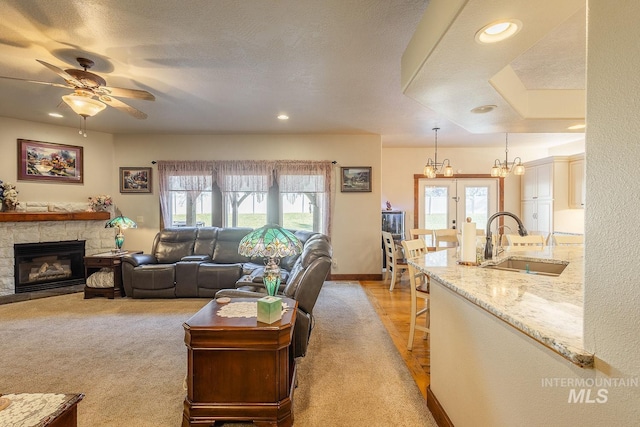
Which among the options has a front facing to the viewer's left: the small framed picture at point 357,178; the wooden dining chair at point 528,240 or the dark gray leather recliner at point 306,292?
the dark gray leather recliner

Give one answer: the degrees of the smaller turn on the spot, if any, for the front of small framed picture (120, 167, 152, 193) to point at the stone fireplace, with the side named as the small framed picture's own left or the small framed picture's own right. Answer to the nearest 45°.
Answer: approximately 90° to the small framed picture's own right

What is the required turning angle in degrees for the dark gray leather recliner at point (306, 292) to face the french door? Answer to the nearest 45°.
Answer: approximately 135° to its right

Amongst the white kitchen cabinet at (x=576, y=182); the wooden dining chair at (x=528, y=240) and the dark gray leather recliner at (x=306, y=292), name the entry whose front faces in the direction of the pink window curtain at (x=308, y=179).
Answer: the white kitchen cabinet

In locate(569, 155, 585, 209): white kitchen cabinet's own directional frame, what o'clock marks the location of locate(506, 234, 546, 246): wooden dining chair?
The wooden dining chair is roughly at 11 o'clock from the white kitchen cabinet.

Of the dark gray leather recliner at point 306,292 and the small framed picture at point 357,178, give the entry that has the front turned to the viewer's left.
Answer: the dark gray leather recliner

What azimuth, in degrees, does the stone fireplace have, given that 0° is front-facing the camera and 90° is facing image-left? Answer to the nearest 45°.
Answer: approximately 315°

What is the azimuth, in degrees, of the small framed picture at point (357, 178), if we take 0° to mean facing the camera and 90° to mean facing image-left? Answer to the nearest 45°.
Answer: approximately 0°

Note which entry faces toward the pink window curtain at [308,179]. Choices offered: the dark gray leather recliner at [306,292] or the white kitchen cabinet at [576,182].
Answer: the white kitchen cabinet

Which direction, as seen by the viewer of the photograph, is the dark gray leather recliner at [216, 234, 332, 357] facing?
facing to the left of the viewer

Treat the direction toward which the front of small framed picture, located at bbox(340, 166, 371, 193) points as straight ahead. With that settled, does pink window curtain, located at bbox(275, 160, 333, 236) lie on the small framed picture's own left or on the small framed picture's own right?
on the small framed picture's own right
